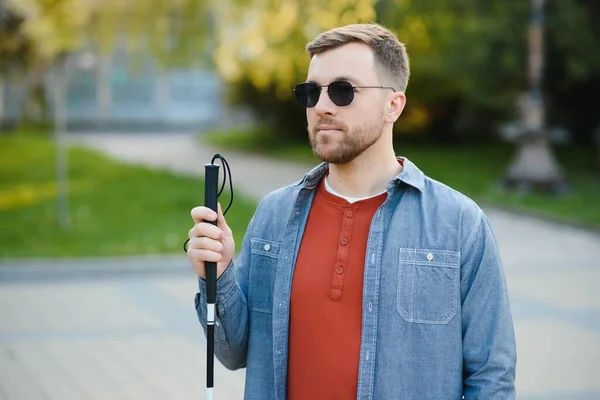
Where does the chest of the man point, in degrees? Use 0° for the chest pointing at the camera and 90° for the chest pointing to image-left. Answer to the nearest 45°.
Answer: approximately 45°

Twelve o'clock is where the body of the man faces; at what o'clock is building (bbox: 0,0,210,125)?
The building is roughly at 4 o'clock from the man.
